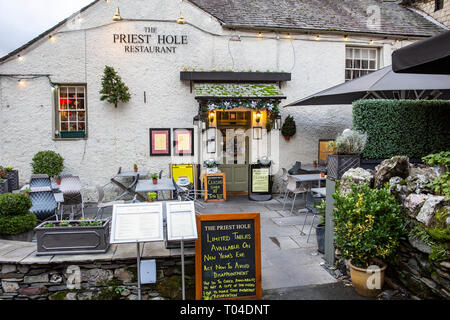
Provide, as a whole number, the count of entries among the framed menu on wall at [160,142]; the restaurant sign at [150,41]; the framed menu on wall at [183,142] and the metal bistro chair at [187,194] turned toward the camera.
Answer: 3

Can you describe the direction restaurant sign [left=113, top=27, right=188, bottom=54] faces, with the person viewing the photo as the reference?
facing the viewer

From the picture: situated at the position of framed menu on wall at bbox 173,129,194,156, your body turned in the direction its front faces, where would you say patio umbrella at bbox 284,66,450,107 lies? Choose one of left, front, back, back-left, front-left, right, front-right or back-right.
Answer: front-left

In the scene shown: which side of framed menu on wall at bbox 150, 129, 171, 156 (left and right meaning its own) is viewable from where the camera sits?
front

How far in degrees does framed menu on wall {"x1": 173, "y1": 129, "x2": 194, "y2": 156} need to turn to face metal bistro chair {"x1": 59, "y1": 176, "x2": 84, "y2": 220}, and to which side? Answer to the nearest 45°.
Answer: approximately 45° to its right
